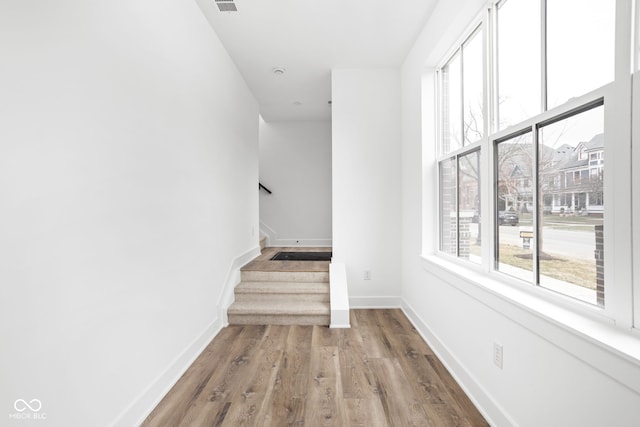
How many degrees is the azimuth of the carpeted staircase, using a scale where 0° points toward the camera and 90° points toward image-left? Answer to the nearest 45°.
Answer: approximately 0°
